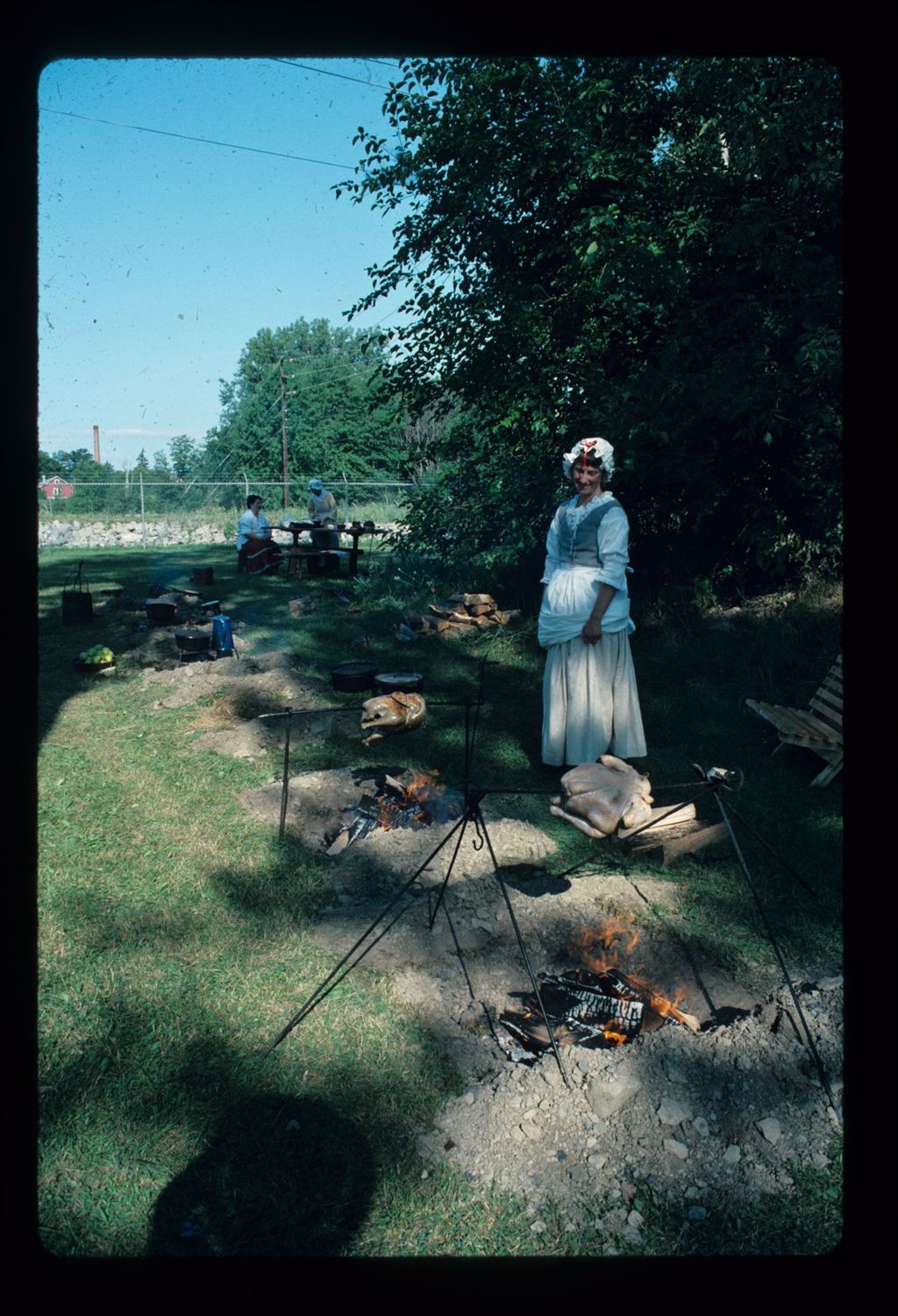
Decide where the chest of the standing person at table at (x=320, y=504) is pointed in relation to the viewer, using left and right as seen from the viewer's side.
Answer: facing the viewer and to the left of the viewer

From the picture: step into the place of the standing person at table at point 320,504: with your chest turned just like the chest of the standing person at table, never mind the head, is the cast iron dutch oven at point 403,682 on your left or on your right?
on your left

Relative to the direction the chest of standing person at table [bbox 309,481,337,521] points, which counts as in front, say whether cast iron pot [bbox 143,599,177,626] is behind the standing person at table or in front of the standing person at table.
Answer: in front

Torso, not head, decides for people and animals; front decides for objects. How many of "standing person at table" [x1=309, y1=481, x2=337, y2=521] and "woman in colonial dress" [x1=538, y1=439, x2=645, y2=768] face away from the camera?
0

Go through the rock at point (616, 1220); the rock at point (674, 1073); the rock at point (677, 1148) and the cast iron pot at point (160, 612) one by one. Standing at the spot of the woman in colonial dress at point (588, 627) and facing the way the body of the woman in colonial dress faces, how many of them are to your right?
1

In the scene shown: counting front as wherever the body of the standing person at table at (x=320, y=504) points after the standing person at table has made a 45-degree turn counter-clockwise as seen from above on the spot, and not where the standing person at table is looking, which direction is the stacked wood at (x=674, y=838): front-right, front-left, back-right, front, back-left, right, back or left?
front

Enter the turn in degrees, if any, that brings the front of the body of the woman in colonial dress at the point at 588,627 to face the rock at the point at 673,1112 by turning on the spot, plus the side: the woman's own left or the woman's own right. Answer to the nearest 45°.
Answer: approximately 45° to the woman's own left

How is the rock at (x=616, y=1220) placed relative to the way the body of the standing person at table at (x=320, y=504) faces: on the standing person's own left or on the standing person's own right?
on the standing person's own left

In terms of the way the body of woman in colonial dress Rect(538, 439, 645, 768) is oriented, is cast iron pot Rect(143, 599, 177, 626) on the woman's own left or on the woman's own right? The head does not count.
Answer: on the woman's own right

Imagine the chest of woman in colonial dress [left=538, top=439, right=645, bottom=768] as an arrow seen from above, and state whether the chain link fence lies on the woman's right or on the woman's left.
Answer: on the woman's right

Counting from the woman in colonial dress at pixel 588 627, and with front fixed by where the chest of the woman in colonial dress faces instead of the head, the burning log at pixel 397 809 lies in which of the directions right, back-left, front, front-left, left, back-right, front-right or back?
front
